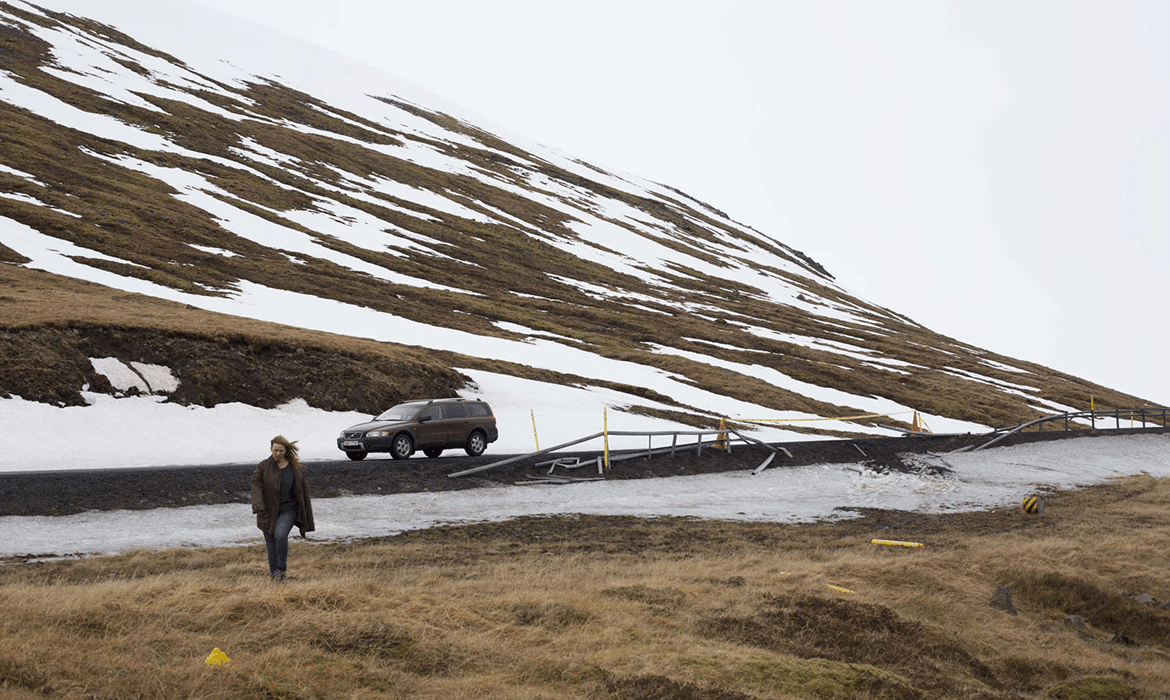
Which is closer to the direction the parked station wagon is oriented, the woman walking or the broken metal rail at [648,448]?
the woman walking

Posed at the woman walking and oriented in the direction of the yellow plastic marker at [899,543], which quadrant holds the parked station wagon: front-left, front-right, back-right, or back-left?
front-left

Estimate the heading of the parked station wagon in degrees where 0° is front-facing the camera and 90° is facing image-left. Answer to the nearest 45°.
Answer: approximately 45°

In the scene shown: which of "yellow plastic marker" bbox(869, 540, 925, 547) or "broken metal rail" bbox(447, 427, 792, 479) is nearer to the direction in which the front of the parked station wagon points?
the yellow plastic marker

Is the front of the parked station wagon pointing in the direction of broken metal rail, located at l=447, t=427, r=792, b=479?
no

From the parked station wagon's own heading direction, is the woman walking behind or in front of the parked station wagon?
in front

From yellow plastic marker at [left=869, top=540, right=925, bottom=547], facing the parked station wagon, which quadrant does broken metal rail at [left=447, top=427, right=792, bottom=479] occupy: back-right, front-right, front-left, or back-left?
front-right

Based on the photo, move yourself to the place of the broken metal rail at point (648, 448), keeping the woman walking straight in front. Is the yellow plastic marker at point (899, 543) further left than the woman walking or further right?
left

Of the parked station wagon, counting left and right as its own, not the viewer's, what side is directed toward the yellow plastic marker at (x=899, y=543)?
left
